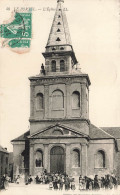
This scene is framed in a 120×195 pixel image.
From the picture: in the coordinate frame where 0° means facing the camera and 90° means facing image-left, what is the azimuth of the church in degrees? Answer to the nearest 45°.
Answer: approximately 0°
